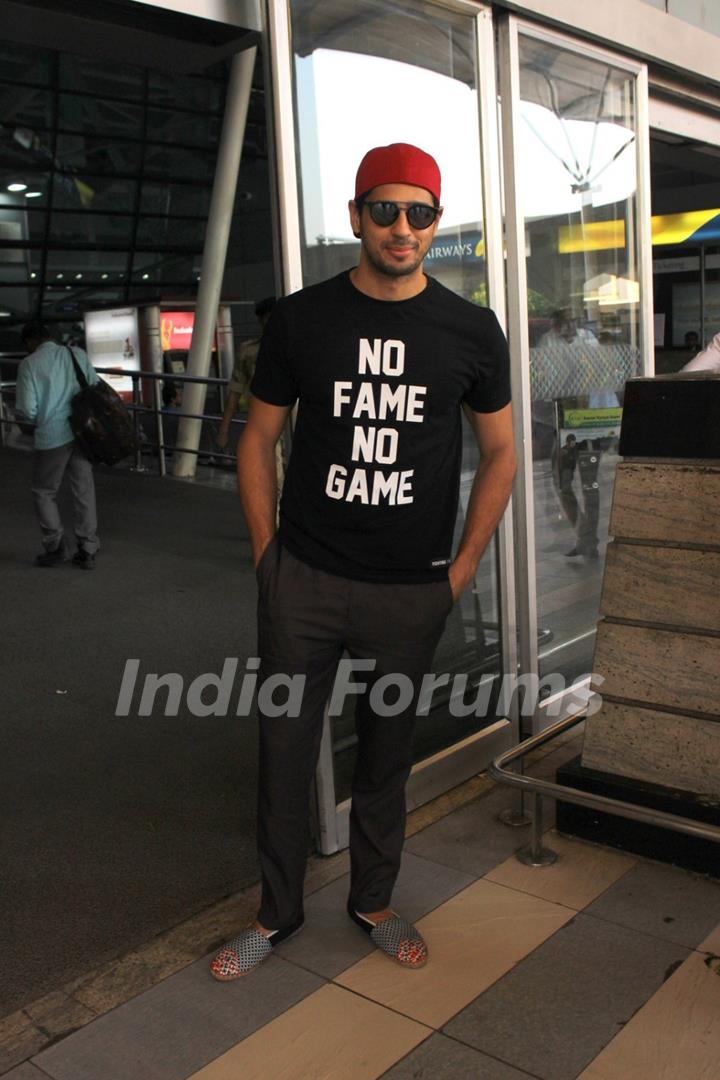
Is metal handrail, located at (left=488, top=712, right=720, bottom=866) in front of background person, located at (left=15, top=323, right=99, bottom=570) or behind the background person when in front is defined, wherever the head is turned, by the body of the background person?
behind

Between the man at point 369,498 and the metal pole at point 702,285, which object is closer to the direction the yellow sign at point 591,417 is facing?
the man

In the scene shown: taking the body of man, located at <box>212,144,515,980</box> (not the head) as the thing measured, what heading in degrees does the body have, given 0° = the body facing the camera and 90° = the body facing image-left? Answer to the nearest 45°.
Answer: approximately 0°

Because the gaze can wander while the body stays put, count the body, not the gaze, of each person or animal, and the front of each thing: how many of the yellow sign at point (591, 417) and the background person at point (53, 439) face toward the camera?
1

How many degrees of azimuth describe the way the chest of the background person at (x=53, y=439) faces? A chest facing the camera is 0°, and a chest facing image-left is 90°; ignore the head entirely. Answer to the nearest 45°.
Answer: approximately 135°

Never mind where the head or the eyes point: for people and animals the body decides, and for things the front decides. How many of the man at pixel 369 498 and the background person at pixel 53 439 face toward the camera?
1

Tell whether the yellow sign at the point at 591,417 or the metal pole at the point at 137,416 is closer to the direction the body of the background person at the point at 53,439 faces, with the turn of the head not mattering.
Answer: the metal pole

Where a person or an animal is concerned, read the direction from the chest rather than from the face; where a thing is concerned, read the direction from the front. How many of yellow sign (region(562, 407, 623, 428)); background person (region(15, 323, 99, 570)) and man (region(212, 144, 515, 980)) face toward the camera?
2

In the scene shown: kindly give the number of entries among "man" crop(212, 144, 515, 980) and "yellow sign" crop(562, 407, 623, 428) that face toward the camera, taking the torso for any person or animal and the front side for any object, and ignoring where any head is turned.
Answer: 2
